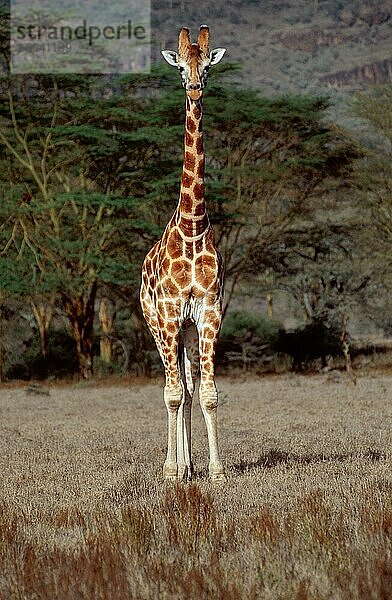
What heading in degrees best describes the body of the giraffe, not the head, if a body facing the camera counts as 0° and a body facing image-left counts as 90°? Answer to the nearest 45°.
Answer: approximately 0°

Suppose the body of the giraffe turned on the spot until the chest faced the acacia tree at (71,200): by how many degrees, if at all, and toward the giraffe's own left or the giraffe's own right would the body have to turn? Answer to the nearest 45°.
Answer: approximately 180°

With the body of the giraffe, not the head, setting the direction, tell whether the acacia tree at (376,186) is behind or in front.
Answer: behind
